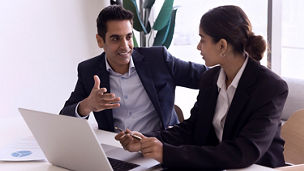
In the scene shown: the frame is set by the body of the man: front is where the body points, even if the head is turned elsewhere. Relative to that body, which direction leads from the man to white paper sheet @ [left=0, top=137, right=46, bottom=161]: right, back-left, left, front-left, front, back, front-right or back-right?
front-right

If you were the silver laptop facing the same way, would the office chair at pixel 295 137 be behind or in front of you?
in front

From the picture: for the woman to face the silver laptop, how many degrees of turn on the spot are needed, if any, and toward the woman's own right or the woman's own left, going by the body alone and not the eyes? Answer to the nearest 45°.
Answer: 0° — they already face it

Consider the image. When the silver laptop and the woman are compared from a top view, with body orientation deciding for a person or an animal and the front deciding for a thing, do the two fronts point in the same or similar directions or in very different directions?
very different directions

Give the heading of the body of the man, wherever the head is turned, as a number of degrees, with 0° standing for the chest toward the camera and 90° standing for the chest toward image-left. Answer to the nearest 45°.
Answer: approximately 0°

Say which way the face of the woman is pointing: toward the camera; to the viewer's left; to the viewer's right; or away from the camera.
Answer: to the viewer's left

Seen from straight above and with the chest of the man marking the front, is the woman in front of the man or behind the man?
in front

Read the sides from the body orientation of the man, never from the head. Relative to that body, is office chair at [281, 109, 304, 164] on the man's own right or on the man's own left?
on the man's own left

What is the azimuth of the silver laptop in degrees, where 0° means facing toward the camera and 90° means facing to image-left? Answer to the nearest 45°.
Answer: approximately 225°

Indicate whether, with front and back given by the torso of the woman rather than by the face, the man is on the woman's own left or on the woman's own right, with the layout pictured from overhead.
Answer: on the woman's own right

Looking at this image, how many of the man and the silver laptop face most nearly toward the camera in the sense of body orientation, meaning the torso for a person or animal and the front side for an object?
1

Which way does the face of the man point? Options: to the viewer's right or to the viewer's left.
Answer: to the viewer's right
